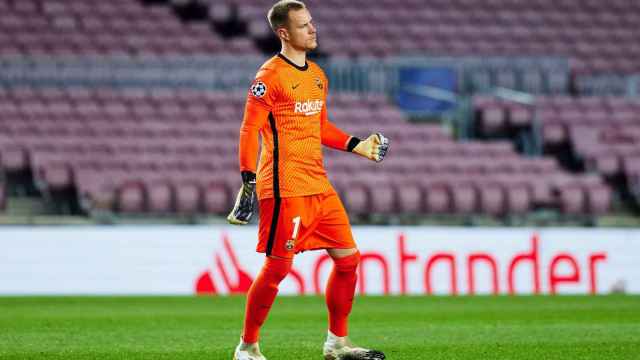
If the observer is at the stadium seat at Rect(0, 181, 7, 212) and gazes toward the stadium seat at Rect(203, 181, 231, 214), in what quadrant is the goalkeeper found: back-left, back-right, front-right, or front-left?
front-right

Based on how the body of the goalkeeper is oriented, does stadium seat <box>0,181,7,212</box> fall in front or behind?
behind

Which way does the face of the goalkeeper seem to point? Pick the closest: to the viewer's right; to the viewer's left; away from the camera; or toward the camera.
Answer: to the viewer's right

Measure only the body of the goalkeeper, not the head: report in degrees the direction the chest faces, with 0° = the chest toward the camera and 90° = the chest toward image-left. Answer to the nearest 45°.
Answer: approximately 315°

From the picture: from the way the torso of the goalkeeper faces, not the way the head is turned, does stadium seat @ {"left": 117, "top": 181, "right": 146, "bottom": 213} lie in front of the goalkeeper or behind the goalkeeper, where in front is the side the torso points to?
behind

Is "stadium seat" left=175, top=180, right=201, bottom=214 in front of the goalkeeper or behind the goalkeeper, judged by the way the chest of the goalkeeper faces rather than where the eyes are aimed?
behind

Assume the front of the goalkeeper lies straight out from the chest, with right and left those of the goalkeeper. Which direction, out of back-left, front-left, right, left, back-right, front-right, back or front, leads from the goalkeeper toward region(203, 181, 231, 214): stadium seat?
back-left

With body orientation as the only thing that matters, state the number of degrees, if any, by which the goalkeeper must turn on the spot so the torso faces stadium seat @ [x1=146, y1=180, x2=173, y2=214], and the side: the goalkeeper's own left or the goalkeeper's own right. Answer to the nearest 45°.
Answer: approximately 135° to the goalkeeper's own left
